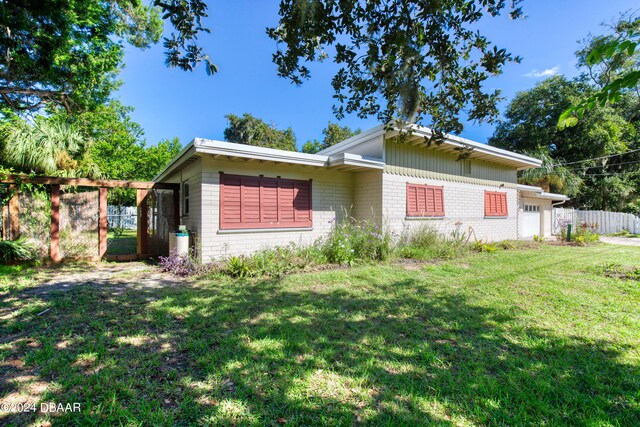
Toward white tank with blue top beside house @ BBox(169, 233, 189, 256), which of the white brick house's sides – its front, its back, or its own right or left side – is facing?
right

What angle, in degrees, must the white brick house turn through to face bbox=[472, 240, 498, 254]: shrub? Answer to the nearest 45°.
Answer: approximately 90° to its left

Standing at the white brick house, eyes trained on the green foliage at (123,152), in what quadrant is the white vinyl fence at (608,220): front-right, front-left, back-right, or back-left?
back-right

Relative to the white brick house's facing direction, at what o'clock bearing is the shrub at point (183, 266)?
The shrub is roughly at 3 o'clock from the white brick house.

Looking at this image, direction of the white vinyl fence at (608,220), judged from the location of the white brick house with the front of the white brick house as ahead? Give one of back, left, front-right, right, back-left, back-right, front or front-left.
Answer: left

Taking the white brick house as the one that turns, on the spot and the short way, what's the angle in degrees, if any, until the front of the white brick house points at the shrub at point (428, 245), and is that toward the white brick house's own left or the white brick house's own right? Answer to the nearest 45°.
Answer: approximately 45° to the white brick house's own left

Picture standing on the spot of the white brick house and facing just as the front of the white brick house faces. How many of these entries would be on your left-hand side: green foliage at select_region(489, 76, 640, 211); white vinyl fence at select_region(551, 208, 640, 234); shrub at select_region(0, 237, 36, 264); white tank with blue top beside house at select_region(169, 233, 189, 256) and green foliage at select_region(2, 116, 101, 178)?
2

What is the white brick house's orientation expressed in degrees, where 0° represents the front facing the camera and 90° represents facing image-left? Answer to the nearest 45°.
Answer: approximately 315°

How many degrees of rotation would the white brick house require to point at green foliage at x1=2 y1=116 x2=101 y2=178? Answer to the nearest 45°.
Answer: approximately 135° to its right

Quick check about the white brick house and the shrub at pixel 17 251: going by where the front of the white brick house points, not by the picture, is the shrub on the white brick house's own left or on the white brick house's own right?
on the white brick house's own right

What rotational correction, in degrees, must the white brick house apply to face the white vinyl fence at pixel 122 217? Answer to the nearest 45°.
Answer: approximately 180°

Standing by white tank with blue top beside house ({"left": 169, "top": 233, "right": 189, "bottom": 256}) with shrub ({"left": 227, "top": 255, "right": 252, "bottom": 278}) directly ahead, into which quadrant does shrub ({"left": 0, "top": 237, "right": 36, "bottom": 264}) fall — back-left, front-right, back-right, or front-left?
back-right
